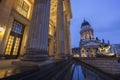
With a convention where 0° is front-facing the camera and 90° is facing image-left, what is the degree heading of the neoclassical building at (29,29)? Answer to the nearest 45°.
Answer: approximately 315°
